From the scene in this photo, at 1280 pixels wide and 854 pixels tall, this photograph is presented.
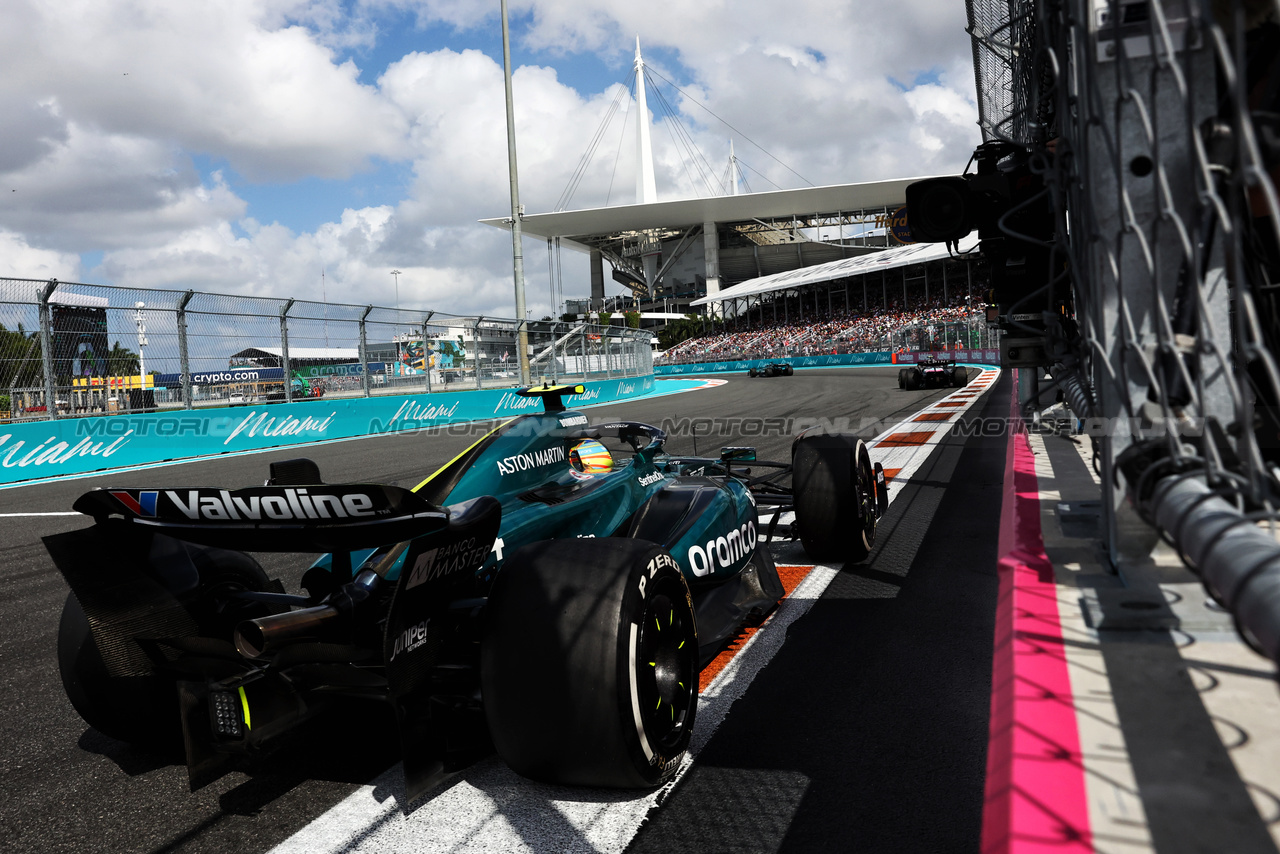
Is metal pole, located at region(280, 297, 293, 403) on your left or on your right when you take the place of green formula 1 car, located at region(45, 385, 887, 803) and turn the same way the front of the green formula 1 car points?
on your left

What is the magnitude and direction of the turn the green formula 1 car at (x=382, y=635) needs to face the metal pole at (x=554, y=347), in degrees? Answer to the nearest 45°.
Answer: approximately 45° to its left

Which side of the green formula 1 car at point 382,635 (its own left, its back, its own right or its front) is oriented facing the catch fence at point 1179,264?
right

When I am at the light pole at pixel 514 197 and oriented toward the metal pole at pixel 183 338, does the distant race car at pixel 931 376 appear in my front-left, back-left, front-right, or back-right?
back-left

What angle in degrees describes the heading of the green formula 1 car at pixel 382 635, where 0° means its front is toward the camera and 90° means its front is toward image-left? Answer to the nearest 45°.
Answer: approximately 225°

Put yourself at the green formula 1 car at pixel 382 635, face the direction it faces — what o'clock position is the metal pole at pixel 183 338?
The metal pole is roughly at 10 o'clock from the green formula 1 car.

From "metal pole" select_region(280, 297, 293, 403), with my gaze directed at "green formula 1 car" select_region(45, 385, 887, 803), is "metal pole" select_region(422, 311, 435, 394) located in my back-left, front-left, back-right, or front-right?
back-left

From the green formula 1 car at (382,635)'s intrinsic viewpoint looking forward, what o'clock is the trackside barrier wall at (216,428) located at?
The trackside barrier wall is roughly at 10 o'clock from the green formula 1 car.

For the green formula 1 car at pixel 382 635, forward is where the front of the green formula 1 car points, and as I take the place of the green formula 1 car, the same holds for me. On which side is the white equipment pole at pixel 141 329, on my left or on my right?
on my left

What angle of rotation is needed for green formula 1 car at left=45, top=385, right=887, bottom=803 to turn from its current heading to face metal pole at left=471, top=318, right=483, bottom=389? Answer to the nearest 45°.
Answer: approximately 45° to its left

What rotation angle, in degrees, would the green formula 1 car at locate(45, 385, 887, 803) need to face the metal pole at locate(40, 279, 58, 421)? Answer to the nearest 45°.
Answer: approximately 90° to its left

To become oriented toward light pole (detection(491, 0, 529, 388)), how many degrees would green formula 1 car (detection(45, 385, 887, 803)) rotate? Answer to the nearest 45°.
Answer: approximately 45° to its left
